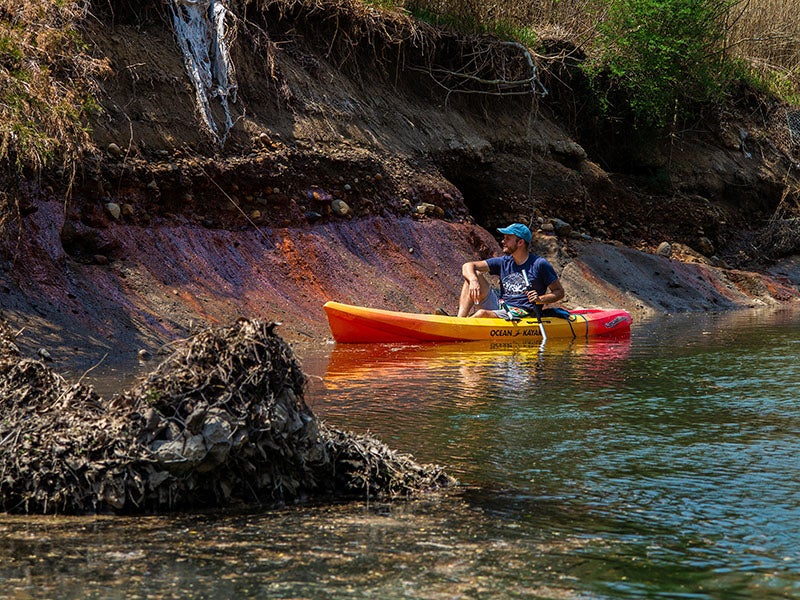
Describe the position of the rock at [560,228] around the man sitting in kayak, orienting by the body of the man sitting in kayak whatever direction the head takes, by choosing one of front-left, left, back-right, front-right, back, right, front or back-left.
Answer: back-right

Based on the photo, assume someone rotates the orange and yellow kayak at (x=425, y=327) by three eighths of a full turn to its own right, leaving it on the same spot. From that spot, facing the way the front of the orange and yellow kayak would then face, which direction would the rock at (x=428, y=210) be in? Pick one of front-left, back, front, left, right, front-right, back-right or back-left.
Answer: front-left

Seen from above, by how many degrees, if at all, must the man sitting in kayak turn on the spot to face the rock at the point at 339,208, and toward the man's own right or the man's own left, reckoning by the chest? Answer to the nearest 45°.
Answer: approximately 90° to the man's own right

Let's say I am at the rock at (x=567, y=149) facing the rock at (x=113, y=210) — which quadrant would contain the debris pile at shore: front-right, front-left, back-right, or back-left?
front-left

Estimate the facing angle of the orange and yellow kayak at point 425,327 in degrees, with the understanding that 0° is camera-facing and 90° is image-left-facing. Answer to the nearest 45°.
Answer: approximately 90°

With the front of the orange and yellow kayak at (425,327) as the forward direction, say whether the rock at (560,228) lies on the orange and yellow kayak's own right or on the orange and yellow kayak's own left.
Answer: on the orange and yellow kayak's own right

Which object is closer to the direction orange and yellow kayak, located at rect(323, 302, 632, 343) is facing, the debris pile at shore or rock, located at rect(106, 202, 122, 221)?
the rock

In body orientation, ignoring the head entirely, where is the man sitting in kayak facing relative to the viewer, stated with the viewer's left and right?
facing the viewer and to the left of the viewer

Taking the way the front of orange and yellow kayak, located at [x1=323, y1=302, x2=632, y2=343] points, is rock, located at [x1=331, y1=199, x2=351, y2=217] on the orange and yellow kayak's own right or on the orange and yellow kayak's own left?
on the orange and yellow kayak's own right

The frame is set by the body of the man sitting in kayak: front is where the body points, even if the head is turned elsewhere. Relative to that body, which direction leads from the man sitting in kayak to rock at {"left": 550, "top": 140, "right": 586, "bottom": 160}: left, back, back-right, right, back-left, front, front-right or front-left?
back-right
